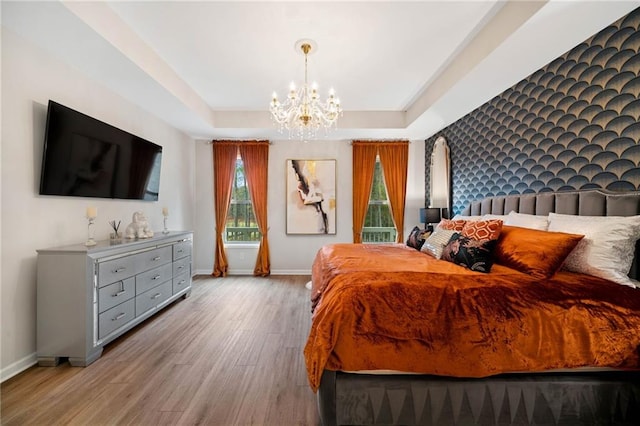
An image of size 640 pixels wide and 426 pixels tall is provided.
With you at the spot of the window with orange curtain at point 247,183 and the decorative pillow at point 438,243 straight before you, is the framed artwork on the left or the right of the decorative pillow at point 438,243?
left

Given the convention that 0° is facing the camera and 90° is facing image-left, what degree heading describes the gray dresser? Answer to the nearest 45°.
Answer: approximately 315°

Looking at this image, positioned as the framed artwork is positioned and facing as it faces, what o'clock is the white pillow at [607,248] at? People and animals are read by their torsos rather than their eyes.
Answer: The white pillow is roughly at 11 o'clock from the framed artwork.

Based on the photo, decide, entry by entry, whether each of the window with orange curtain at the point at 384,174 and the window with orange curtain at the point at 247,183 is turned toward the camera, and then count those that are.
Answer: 2

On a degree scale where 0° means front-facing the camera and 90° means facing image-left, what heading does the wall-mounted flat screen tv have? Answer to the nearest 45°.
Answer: approximately 315°

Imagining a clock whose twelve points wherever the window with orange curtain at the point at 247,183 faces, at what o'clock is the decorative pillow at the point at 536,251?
The decorative pillow is roughly at 11 o'clock from the window with orange curtain.

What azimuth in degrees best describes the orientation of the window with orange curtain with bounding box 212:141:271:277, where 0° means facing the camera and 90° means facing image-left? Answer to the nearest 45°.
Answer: approximately 0°

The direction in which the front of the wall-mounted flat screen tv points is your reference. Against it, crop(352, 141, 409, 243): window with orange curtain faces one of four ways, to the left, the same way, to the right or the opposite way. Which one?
to the right

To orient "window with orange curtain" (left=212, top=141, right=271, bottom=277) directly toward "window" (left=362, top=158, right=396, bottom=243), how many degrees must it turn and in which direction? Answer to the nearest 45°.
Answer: approximately 90° to its left

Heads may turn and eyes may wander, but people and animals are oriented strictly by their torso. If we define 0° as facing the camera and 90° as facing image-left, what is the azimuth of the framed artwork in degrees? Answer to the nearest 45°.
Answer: approximately 0°

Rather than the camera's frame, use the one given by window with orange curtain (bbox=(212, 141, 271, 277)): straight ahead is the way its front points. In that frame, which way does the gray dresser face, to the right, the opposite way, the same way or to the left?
to the left

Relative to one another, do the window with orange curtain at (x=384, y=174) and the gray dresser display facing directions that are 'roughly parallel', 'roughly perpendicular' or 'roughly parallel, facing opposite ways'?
roughly perpendicular
